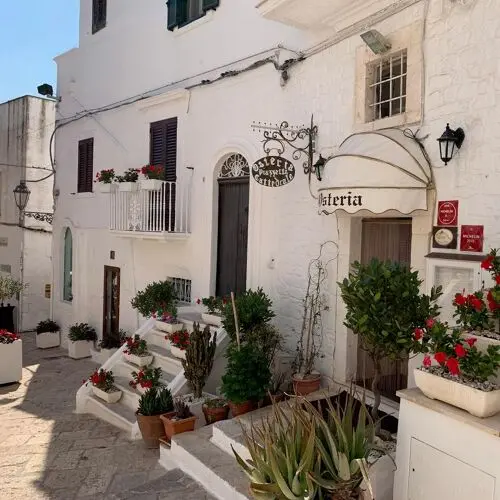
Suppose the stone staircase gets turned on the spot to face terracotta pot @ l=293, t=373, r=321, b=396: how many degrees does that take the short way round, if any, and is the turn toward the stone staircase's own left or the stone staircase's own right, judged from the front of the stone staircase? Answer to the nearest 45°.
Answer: approximately 90° to the stone staircase's own left

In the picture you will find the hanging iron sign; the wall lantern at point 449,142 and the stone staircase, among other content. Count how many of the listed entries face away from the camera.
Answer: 0

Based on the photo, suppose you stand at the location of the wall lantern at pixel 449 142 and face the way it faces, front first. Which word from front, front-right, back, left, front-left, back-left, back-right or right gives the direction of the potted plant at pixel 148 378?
front-right

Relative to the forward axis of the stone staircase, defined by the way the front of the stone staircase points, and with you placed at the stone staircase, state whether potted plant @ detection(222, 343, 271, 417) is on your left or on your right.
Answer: on your left

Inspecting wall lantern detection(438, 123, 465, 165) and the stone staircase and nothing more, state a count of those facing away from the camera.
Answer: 0

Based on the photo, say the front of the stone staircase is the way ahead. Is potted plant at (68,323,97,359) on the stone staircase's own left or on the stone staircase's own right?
on the stone staircase's own right

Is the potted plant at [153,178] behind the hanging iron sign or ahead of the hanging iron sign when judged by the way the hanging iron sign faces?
behind

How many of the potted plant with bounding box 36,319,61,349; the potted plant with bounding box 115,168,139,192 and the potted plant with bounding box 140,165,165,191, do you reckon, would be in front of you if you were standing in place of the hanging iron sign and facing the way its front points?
0

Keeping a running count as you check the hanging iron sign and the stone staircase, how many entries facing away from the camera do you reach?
0

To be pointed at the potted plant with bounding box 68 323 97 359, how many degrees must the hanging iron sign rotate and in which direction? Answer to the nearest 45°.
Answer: approximately 135° to its right

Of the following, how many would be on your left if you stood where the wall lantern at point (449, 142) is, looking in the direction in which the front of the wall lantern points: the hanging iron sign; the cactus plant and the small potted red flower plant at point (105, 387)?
0

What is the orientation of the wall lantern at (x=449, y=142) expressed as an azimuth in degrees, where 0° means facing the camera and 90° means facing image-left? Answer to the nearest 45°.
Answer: approximately 45°

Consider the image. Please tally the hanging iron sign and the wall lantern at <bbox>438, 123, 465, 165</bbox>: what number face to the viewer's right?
0

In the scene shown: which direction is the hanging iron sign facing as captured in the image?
toward the camera

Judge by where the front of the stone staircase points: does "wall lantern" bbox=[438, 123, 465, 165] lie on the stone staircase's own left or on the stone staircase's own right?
on the stone staircase's own left
